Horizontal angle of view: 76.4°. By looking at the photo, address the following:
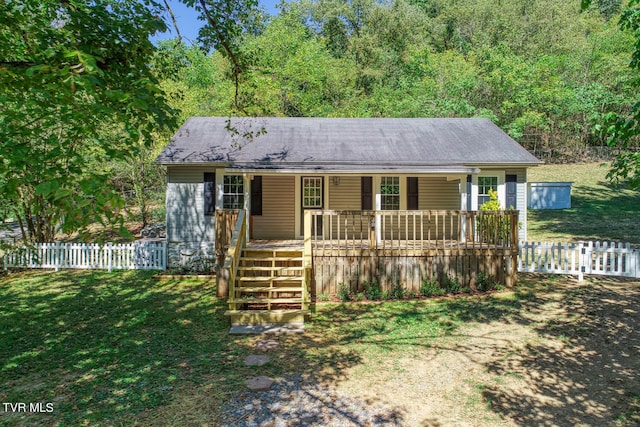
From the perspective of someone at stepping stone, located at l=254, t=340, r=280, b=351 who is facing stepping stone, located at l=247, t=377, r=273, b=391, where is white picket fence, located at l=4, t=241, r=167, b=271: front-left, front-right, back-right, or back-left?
back-right

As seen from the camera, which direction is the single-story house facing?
toward the camera

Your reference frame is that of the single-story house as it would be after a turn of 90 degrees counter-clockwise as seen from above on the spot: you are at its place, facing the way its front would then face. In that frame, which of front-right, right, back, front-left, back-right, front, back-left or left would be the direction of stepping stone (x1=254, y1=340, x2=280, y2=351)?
right

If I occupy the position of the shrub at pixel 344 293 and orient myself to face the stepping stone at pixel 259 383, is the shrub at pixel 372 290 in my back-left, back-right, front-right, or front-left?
back-left

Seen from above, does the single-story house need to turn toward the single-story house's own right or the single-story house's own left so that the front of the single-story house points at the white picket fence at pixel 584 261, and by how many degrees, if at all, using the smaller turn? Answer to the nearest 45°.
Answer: approximately 90° to the single-story house's own left

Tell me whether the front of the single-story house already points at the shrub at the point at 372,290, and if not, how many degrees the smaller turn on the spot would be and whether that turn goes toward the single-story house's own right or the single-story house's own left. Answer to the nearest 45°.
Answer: approximately 45° to the single-story house's own left

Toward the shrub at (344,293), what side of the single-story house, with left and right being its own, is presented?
front

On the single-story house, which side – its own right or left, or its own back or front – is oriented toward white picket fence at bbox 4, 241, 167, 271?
right

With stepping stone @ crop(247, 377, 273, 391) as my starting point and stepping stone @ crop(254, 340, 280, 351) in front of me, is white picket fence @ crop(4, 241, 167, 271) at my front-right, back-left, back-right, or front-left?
front-left

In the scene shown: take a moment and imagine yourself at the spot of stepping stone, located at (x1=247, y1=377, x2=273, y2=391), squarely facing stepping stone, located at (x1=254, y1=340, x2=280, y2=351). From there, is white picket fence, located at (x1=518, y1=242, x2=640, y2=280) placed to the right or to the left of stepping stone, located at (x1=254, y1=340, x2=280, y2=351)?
right

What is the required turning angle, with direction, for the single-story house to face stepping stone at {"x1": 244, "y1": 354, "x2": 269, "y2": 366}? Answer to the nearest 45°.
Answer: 0° — it already faces it

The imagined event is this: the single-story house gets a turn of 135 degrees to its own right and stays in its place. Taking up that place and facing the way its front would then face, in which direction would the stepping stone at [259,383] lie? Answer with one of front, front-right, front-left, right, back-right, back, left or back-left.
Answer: back-left

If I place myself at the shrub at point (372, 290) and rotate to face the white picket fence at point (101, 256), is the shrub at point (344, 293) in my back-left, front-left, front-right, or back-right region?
front-left

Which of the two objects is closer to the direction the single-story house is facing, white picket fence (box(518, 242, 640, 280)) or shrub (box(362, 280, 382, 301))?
the shrub
